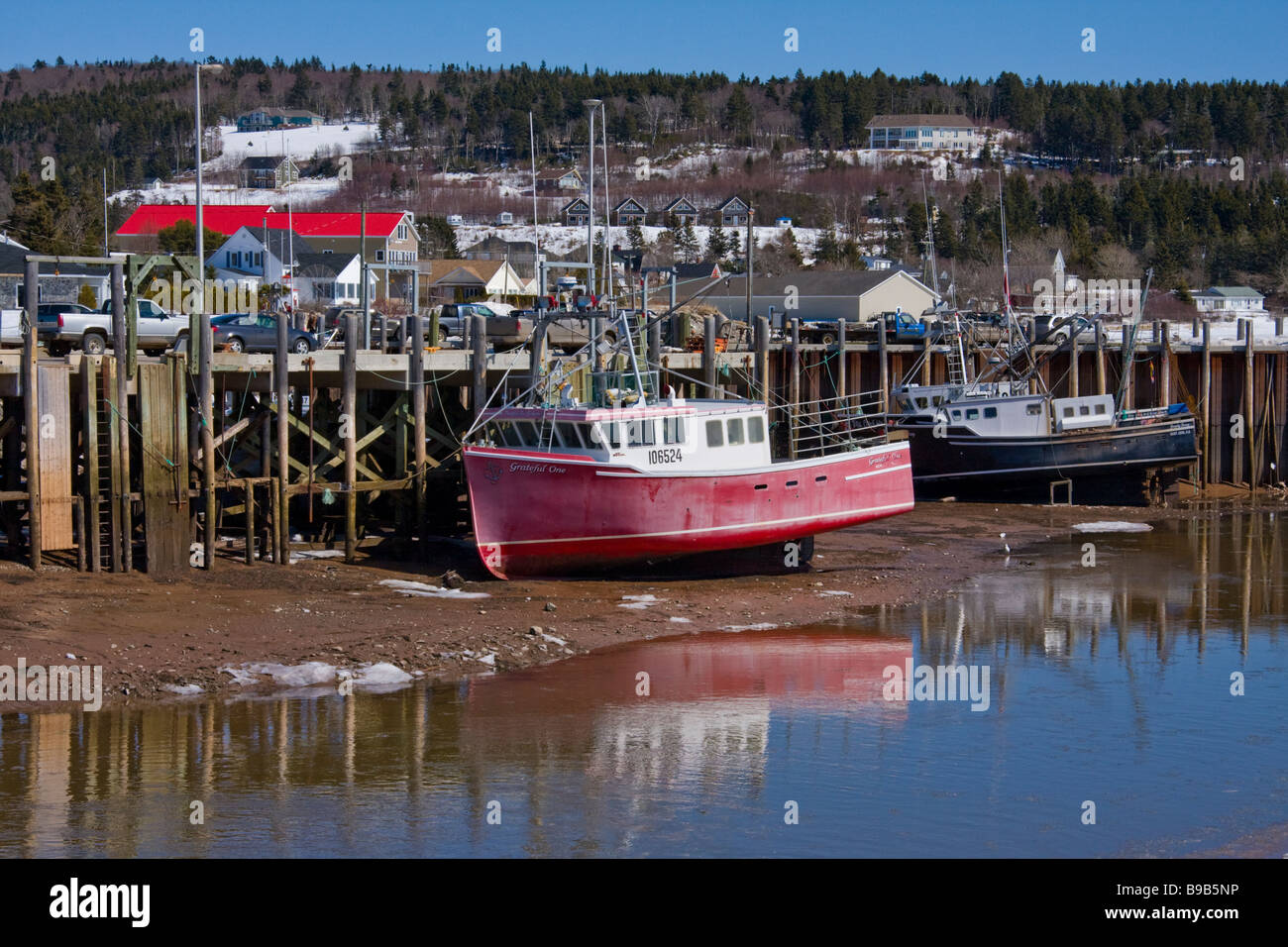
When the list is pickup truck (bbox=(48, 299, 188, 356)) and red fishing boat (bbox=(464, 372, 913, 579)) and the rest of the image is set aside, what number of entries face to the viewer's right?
1

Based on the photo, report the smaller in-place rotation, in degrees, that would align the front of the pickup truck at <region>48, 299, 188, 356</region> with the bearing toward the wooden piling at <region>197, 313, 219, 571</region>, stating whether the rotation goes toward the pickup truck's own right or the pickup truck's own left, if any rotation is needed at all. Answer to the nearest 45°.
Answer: approximately 90° to the pickup truck's own right

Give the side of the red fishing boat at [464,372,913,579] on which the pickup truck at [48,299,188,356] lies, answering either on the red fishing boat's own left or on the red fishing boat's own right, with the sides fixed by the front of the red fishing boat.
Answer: on the red fishing boat's own right

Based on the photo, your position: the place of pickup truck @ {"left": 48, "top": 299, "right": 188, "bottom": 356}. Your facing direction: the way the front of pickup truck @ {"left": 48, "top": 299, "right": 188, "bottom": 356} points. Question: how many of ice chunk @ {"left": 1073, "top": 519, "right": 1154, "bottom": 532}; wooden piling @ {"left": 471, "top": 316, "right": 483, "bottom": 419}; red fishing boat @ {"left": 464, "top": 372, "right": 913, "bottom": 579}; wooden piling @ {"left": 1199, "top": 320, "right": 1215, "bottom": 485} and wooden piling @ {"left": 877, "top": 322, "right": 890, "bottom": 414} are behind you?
0

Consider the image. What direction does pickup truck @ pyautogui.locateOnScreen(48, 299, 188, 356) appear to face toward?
to the viewer's right

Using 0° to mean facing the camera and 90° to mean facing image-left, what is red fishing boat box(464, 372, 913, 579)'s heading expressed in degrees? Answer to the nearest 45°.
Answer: approximately 45°

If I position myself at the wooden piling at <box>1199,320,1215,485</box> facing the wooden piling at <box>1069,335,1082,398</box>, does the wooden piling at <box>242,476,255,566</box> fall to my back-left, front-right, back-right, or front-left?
front-left
